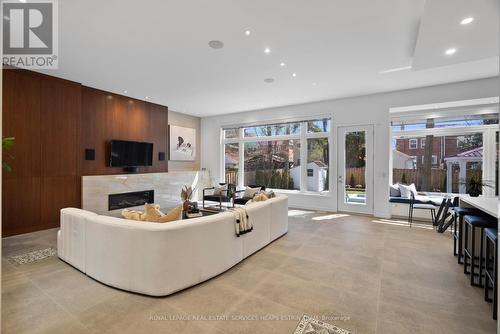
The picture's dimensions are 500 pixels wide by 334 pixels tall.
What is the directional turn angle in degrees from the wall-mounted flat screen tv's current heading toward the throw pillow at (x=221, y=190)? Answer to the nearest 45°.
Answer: approximately 45° to its left

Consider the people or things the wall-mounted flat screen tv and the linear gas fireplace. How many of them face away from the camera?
0

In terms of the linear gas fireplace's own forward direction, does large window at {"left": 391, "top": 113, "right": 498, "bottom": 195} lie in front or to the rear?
in front

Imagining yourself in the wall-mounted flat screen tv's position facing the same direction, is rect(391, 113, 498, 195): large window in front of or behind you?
in front

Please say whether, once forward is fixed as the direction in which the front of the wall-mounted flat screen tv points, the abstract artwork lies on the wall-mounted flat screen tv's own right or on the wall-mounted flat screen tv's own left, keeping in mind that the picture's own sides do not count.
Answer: on the wall-mounted flat screen tv's own left

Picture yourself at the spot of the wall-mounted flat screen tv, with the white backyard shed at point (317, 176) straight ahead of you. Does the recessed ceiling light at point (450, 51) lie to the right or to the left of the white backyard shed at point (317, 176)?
right

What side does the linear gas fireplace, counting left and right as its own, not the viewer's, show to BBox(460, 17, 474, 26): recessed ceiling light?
front

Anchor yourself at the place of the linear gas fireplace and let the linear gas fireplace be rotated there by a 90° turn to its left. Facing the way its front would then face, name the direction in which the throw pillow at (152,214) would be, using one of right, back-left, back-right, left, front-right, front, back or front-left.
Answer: back-right

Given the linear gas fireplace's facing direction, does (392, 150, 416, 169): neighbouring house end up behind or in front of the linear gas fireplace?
in front

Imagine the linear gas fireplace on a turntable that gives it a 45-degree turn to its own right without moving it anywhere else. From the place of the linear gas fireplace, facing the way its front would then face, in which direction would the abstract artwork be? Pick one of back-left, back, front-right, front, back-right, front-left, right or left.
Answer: back-left

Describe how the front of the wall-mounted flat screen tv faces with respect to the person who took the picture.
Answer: facing the viewer and to the right of the viewer

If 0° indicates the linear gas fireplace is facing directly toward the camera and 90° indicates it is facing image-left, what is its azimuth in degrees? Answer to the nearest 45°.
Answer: approximately 315°

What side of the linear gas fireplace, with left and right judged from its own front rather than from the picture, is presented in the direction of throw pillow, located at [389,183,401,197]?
front
